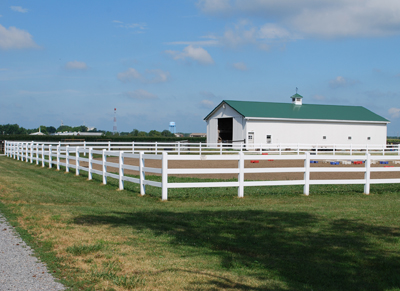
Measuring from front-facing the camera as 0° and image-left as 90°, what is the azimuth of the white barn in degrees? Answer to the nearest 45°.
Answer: approximately 45°
